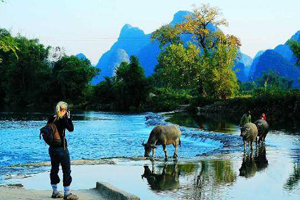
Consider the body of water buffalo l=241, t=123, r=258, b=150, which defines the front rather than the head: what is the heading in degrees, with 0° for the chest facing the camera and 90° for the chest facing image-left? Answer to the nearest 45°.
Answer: approximately 45°

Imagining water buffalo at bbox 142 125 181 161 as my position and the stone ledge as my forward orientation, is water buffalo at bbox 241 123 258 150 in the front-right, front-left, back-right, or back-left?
back-left

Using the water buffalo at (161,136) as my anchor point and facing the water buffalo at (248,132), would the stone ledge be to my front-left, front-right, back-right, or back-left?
back-right
